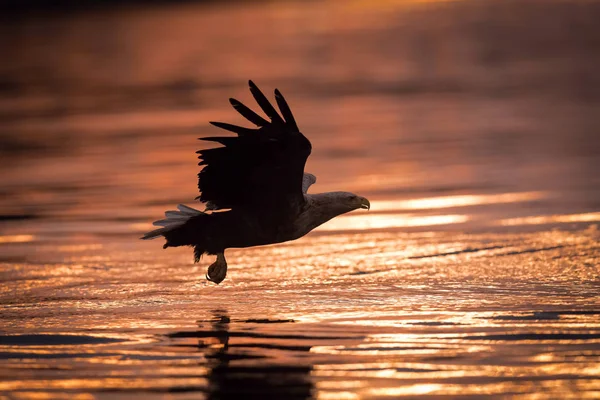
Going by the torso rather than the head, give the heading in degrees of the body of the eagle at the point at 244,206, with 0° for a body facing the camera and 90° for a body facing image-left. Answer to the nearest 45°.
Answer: approximately 270°
